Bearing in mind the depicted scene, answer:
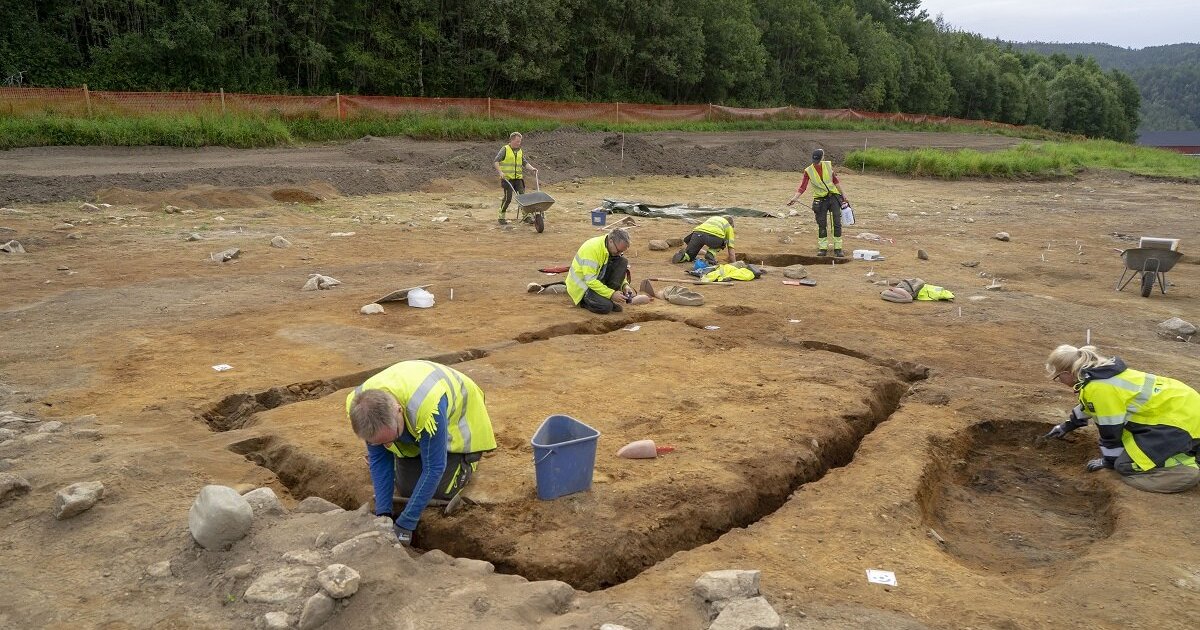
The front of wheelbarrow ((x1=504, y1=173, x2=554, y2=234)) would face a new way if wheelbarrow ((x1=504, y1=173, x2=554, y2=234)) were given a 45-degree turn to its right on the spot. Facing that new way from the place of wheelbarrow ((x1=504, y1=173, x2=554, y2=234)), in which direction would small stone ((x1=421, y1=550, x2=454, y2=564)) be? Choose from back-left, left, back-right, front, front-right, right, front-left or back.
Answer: front

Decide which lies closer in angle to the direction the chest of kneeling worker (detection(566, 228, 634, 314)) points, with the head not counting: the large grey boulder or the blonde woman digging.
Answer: the blonde woman digging

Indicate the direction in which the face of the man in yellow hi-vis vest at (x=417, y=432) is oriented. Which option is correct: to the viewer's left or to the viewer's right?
to the viewer's left

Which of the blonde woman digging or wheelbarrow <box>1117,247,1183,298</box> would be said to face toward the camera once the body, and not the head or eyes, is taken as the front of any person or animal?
the wheelbarrow

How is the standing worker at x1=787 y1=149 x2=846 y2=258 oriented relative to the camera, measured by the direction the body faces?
toward the camera

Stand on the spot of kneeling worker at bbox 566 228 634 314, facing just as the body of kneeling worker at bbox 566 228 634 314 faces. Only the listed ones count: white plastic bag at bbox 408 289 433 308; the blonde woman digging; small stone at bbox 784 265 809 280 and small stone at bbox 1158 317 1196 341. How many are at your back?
1

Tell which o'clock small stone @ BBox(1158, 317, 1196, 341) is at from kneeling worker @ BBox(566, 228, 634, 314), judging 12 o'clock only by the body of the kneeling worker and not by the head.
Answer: The small stone is roughly at 12 o'clock from the kneeling worker.

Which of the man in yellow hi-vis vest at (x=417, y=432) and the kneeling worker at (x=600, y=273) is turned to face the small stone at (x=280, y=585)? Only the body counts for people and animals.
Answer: the man in yellow hi-vis vest

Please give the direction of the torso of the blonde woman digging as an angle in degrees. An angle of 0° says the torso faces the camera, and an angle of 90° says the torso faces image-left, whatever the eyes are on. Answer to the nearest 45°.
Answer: approximately 90°

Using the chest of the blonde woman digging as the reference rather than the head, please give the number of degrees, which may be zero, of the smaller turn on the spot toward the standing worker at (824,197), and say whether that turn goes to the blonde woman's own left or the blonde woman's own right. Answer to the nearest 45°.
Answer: approximately 45° to the blonde woman's own right

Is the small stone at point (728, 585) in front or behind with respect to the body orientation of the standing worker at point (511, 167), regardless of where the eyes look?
in front

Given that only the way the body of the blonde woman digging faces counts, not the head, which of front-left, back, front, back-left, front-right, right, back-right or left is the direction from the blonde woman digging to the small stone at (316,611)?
front-left

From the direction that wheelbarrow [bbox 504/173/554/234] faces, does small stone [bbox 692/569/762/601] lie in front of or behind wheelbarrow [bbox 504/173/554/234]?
in front

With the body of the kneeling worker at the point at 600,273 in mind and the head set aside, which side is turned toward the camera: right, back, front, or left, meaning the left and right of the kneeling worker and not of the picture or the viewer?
right

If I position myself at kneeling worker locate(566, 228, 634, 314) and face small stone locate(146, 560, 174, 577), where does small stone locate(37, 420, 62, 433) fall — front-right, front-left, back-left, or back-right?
front-right

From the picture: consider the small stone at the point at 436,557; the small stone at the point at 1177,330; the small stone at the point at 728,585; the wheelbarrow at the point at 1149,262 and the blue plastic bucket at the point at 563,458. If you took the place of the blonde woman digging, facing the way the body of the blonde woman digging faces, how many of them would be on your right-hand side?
2

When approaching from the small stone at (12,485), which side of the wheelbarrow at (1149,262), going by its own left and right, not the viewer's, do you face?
front

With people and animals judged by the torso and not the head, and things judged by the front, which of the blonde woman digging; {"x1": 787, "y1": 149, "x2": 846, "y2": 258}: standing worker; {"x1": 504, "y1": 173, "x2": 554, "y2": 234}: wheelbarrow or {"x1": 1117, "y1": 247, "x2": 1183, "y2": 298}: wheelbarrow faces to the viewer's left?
the blonde woman digging
